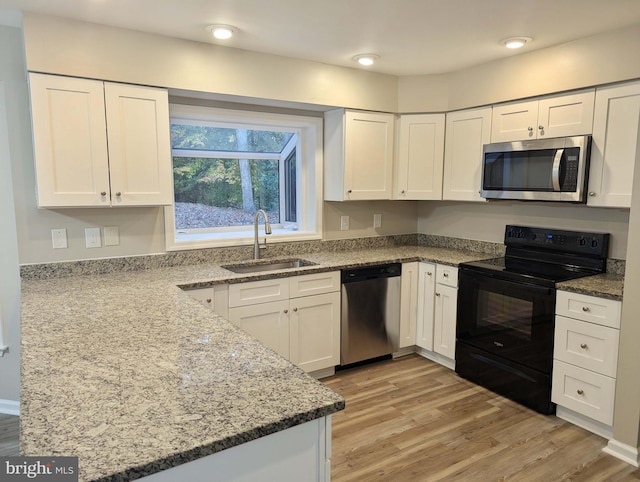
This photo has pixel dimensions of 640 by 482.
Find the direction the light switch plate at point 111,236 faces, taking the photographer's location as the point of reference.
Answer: facing the viewer

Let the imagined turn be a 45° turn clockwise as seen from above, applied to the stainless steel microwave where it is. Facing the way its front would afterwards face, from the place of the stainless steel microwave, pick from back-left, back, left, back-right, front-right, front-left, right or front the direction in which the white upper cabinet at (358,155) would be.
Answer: front

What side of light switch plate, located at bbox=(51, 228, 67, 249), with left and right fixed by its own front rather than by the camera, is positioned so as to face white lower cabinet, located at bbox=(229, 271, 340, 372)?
left

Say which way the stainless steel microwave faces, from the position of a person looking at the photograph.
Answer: facing the viewer and to the left of the viewer

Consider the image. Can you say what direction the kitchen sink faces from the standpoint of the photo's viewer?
facing the viewer and to the right of the viewer

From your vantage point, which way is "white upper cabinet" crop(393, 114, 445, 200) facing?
toward the camera

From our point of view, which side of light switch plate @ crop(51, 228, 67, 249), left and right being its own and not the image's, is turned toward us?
front

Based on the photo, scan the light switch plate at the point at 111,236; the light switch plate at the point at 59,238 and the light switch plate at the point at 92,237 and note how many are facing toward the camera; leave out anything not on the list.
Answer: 3

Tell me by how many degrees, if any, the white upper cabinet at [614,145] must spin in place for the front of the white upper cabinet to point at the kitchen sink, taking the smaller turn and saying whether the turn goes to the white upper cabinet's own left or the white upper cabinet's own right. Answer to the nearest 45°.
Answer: approximately 45° to the white upper cabinet's own right
